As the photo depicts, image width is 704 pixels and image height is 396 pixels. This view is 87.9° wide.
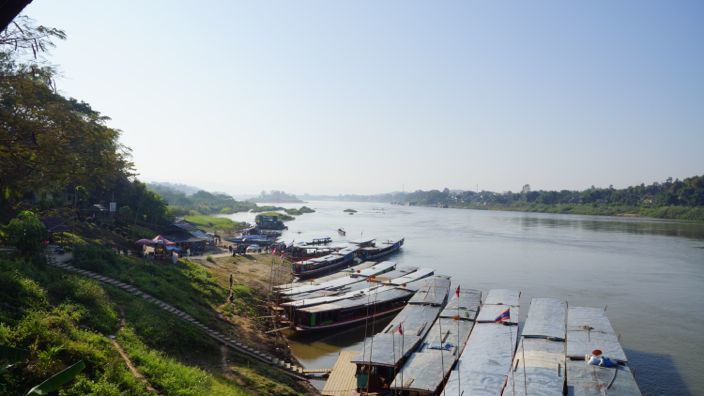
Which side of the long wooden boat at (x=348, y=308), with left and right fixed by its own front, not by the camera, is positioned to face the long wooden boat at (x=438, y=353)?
right

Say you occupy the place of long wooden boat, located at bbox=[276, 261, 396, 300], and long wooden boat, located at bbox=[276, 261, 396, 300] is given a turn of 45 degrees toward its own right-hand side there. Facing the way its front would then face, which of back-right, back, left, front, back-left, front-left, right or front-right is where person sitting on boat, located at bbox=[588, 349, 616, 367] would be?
front-right

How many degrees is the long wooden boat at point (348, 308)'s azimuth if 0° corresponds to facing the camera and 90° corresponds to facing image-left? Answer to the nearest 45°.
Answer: approximately 225°

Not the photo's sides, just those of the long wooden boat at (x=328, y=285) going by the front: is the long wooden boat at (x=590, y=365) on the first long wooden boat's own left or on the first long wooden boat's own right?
on the first long wooden boat's own right

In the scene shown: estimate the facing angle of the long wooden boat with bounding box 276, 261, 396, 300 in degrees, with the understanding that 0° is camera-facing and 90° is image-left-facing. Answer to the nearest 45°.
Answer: approximately 225°
